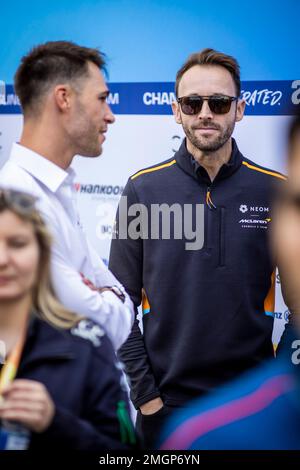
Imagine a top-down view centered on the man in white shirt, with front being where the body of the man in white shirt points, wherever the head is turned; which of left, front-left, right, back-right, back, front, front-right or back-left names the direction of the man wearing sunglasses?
front-left

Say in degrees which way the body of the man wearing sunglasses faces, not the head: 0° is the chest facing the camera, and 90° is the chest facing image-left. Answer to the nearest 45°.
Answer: approximately 0°

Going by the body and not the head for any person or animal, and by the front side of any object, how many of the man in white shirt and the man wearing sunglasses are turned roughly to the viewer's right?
1

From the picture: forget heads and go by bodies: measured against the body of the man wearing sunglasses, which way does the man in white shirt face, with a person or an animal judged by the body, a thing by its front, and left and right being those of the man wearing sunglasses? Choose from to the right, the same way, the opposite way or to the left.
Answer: to the left

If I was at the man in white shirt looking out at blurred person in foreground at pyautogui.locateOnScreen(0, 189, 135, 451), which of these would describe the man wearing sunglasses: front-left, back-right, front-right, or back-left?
back-left

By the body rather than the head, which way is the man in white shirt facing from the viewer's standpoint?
to the viewer's right

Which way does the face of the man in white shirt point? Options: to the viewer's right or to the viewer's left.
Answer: to the viewer's right

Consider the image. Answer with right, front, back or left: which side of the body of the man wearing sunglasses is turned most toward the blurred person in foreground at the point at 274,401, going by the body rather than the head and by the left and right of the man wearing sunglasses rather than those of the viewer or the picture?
front

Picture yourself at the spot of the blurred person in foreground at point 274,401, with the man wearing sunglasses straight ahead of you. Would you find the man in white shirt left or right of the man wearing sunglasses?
left

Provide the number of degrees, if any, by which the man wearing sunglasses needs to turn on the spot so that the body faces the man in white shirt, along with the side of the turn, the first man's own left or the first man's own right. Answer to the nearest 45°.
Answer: approximately 45° to the first man's own right
